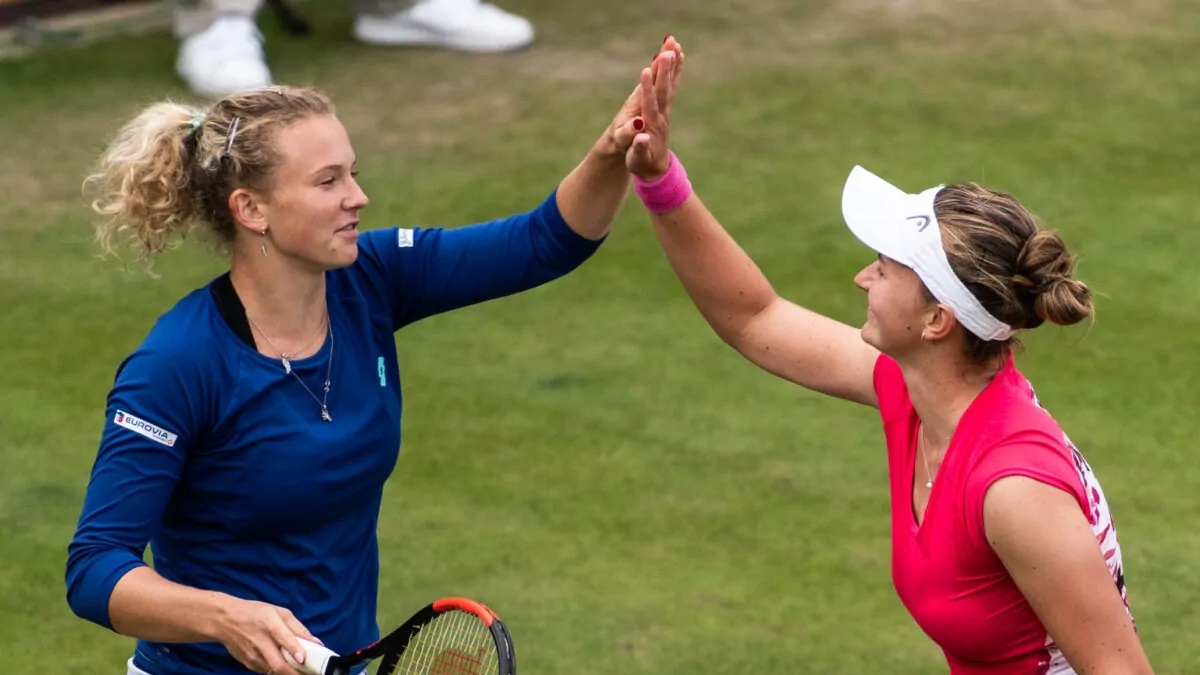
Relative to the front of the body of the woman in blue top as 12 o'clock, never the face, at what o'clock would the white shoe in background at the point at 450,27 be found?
The white shoe in background is roughly at 8 o'clock from the woman in blue top.

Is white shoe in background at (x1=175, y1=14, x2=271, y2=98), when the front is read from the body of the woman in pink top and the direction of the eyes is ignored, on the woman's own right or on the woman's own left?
on the woman's own right

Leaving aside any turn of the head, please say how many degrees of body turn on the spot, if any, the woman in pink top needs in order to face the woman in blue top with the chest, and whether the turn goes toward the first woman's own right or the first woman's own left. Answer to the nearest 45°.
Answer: approximately 45° to the first woman's own right

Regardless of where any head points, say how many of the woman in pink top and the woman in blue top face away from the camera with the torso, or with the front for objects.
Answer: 0

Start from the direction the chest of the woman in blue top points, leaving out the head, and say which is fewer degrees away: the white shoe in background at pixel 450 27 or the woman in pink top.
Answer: the woman in pink top

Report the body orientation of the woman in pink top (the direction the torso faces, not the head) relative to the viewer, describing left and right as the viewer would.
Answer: facing the viewer and to the left of the viewer

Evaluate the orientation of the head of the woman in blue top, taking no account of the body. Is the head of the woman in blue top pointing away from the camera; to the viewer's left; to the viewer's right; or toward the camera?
to the viewer's right

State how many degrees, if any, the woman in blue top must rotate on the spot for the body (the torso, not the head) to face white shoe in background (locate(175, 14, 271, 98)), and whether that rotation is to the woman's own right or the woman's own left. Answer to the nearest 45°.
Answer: approximately 135° to the woman's own left

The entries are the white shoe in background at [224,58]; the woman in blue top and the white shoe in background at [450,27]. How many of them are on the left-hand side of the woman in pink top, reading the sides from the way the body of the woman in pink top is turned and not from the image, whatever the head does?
0

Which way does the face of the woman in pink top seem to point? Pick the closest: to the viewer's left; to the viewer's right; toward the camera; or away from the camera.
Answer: to the viewer's left

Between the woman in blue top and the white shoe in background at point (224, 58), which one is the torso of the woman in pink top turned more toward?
the woman in blue top
